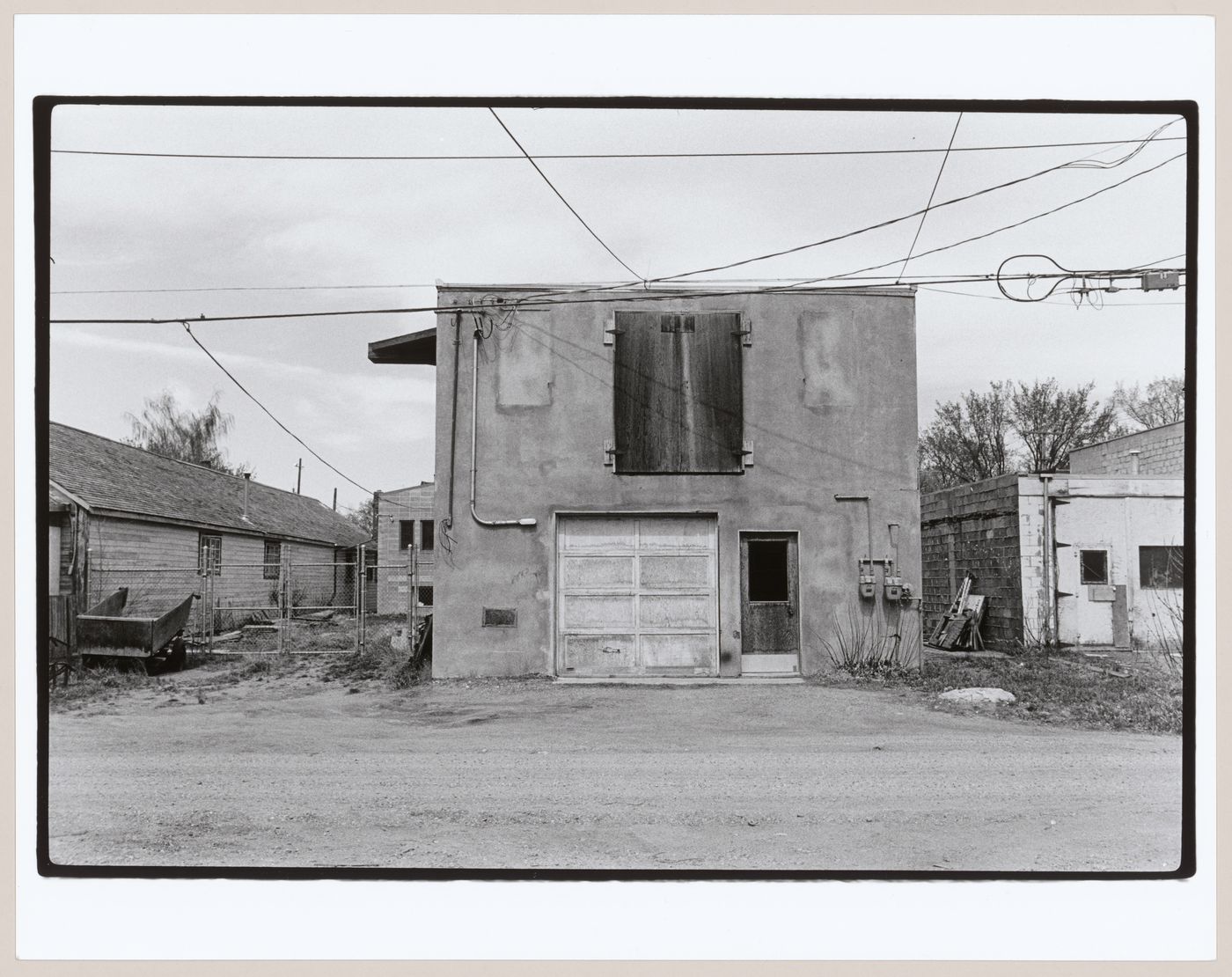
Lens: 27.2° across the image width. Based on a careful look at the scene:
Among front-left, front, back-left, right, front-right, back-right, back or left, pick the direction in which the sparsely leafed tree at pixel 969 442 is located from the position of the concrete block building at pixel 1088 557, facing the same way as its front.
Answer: back

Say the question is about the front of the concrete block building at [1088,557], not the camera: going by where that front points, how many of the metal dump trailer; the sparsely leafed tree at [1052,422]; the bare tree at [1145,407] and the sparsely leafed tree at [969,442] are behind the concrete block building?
3

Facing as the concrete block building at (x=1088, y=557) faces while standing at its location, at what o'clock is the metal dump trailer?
The metal dump trailer is roughly at 2 o'clock from the concrete block building.

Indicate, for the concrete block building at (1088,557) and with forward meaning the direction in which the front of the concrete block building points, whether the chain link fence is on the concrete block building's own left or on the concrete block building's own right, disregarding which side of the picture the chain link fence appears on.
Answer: on the concrete block building's own right
